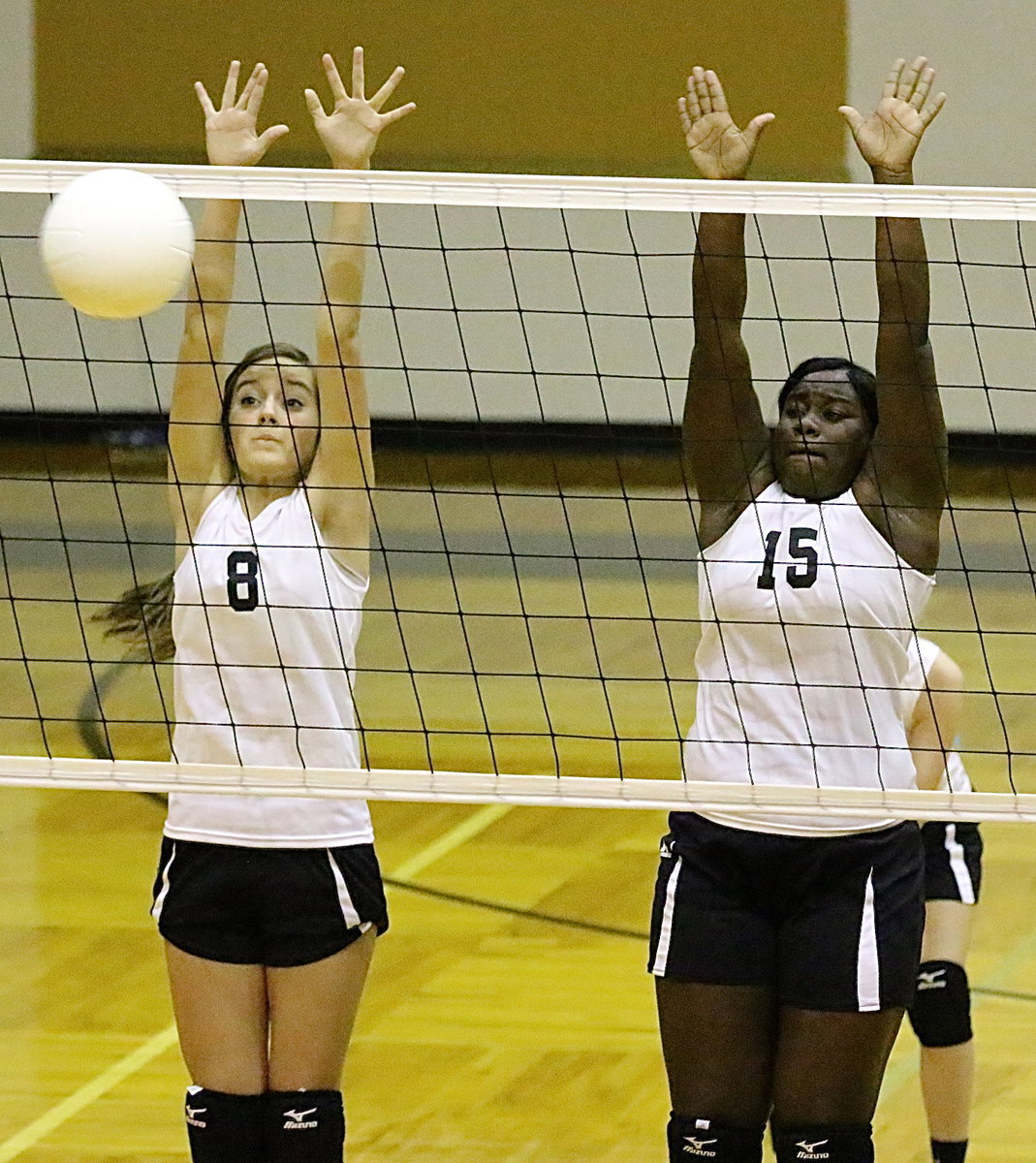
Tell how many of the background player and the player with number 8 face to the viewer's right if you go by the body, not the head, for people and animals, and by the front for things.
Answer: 0

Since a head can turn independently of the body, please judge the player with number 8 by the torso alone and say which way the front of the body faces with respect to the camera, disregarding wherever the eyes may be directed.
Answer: toward the camera

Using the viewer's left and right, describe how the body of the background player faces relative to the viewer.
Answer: facing the viewer and to the left of the viewer
